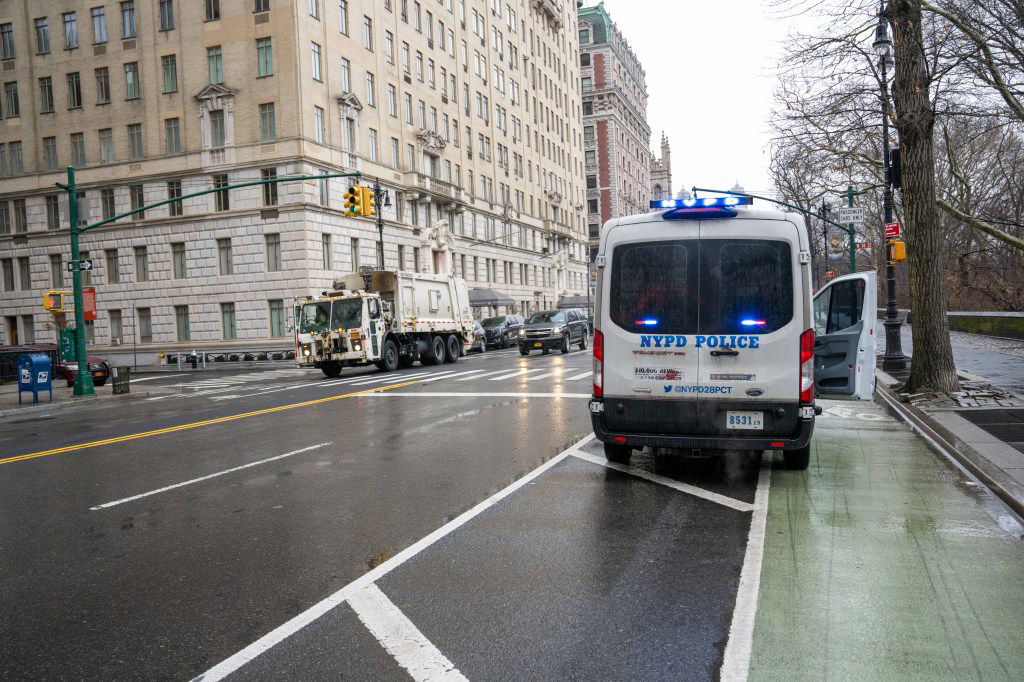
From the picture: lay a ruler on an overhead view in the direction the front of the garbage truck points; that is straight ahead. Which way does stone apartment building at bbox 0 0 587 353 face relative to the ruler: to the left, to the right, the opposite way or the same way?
to the left

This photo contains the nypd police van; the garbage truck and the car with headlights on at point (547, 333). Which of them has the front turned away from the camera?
the nypd police van

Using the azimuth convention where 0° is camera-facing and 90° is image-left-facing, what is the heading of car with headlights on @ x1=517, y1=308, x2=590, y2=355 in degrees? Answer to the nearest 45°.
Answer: approximately 45°

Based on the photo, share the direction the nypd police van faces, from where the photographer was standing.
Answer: facing away from the viewer

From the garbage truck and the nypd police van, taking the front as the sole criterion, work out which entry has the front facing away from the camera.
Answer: the nypd police van

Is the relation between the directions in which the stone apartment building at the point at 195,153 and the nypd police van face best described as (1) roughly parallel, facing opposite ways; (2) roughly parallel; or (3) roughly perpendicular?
roughly perpendicular

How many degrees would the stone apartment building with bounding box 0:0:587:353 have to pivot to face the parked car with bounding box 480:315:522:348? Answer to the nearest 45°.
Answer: approximately 45° to its left

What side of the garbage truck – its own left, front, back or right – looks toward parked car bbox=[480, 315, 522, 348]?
back

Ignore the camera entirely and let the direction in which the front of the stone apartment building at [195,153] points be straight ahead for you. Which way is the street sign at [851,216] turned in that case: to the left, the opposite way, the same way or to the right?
to the right

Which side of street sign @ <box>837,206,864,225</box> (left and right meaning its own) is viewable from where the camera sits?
front

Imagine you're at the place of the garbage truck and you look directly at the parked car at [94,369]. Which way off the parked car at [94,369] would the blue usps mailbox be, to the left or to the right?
left

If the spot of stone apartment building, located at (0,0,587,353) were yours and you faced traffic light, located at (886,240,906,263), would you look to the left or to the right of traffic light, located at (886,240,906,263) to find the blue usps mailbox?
right
